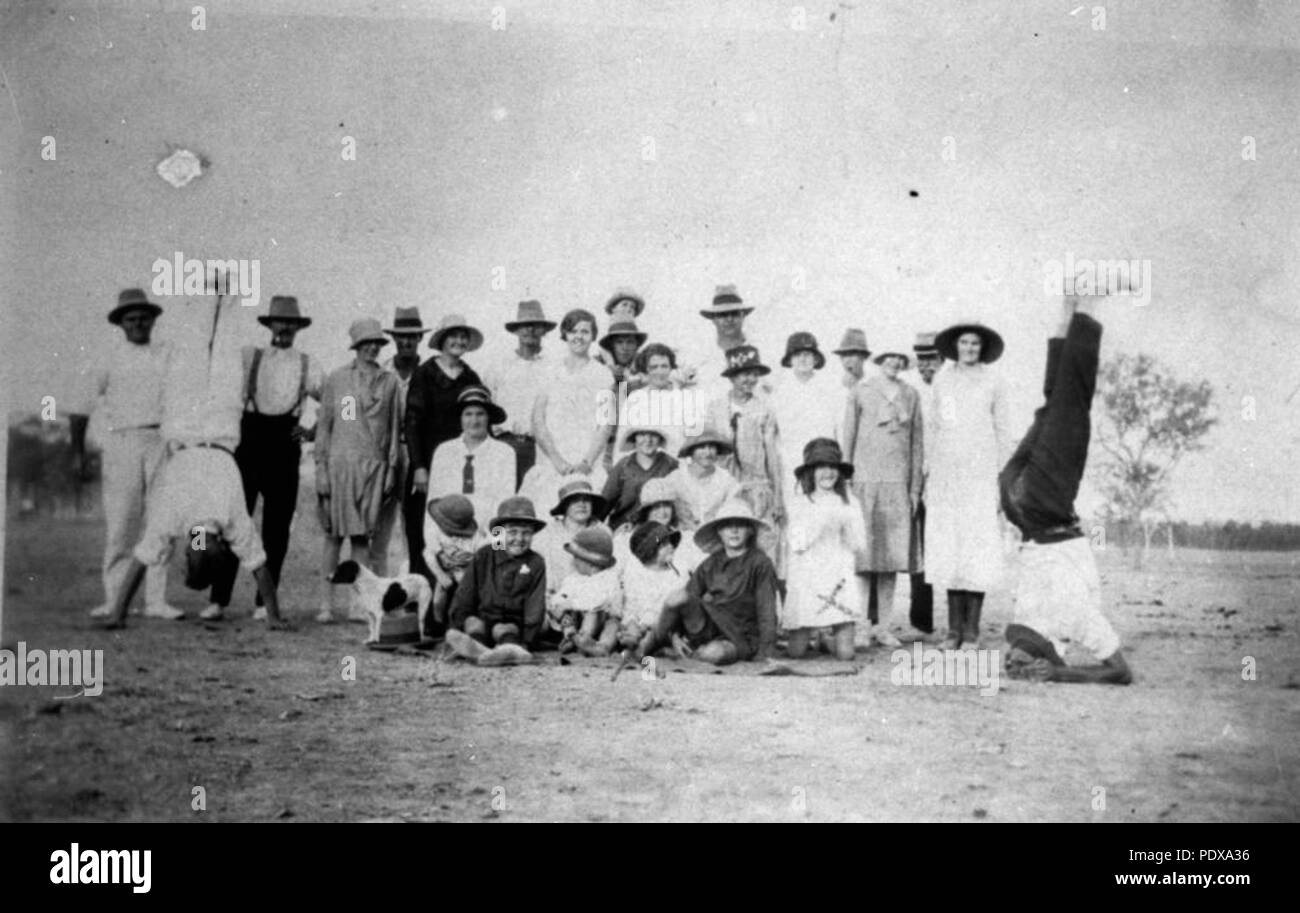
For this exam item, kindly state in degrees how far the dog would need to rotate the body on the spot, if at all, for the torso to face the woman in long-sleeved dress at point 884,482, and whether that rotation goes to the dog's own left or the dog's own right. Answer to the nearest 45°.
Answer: approximately 180°

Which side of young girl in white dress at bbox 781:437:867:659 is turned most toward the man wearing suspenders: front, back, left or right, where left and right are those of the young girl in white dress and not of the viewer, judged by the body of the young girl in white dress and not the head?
right

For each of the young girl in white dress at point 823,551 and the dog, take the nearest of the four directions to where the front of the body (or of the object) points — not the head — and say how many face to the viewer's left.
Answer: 1

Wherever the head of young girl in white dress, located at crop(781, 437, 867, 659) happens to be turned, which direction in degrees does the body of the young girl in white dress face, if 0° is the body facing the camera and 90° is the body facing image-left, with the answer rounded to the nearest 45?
approximately 0°

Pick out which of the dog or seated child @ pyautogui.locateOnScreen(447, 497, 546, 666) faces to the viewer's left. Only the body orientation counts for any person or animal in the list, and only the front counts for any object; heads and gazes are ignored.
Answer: the dog

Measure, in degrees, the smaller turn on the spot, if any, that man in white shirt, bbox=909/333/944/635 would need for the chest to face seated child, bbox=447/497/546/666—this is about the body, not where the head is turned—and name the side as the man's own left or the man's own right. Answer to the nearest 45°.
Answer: approximately 90° to the man's own right

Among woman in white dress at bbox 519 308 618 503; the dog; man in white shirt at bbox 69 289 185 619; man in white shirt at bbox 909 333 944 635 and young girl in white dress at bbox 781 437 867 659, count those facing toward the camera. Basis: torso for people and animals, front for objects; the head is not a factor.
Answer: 4

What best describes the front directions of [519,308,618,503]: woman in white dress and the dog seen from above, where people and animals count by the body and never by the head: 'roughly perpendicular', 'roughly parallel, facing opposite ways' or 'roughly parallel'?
roughly perpendicular
